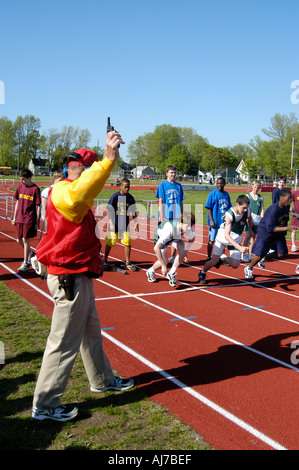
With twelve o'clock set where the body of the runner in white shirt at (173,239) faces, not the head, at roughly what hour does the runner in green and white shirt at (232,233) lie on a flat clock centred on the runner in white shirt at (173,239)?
the runner in green and white shirt at (232,233) is roughly at 10 o'clock from the runner in white shirt at (173,239).

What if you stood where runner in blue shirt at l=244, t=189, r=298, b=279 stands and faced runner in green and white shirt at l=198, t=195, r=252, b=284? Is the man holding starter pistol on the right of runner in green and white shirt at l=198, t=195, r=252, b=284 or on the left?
left

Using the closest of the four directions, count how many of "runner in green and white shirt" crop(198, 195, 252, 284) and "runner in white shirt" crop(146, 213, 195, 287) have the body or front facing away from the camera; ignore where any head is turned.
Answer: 0

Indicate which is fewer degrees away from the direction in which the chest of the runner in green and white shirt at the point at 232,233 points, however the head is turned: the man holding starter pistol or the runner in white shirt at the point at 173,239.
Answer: the man holding starter pistol

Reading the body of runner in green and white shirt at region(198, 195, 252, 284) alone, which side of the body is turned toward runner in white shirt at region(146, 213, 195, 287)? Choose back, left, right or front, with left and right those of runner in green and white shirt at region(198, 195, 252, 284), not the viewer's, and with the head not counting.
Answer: right

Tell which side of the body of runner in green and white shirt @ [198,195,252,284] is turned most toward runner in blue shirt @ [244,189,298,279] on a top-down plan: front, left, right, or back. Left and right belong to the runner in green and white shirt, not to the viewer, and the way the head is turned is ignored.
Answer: left

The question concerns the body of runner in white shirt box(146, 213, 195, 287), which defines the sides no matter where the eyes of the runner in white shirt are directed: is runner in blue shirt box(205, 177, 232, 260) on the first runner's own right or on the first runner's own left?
on the first runner's own left

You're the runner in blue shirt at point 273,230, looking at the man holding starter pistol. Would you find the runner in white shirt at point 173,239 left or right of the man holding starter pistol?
right

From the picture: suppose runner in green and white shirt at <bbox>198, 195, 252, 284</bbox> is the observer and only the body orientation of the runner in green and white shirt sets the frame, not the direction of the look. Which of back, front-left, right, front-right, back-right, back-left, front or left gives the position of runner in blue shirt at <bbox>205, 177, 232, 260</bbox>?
back-left

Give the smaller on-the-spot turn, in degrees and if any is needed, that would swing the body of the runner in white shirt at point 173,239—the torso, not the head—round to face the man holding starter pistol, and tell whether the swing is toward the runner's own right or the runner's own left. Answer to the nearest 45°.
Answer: approximately 45° to the runner's own right

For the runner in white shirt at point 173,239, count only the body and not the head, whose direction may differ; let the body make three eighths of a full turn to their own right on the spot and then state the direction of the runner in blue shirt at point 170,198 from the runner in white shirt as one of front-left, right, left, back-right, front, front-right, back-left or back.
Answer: right

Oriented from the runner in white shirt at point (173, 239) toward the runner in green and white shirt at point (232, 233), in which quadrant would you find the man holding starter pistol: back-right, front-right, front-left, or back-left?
back-right
